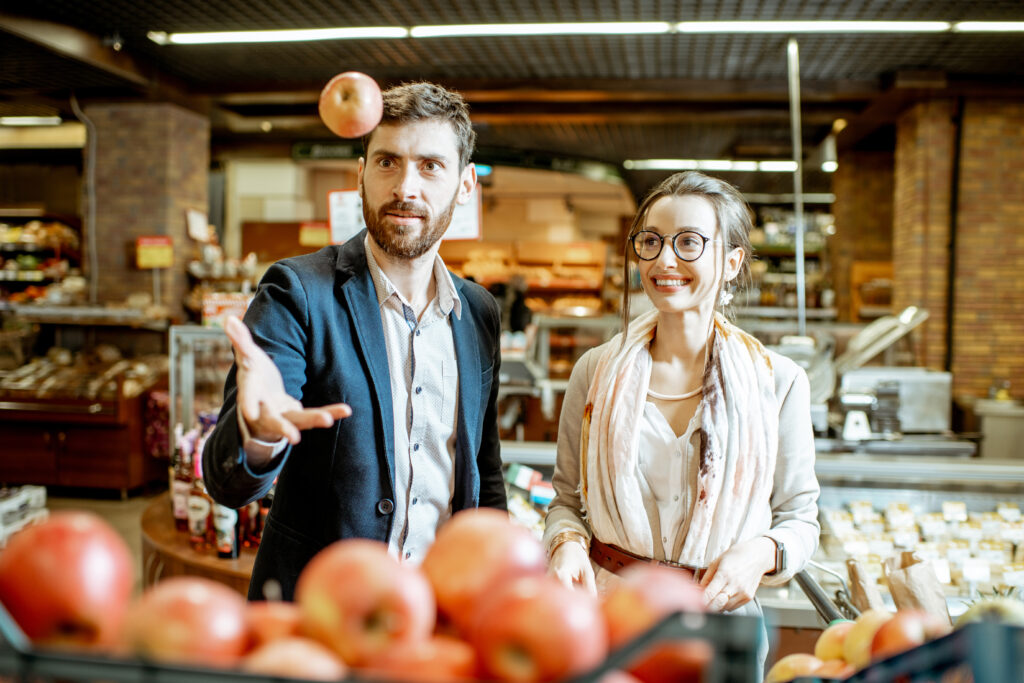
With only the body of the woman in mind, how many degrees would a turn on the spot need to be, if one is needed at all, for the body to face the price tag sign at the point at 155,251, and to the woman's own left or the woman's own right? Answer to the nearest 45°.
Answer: approximately 135° to the woman's own right

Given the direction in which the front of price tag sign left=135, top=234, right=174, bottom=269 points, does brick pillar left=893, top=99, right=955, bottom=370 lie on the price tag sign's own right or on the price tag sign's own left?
on the price tag sign's own left

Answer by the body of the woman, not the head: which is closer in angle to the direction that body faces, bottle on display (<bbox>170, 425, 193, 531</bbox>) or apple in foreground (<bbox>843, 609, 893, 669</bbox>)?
the apple in foreground

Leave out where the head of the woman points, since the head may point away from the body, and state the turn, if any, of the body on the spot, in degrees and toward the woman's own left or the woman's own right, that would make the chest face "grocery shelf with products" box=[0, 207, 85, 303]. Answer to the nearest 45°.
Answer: approximately 135° to the woman's own right

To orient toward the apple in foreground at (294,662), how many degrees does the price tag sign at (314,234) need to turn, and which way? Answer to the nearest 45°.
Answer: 0° — it already faces it
